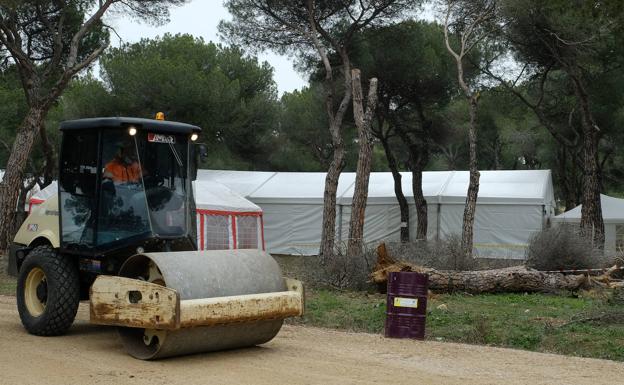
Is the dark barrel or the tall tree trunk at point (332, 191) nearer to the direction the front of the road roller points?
the dark barrel

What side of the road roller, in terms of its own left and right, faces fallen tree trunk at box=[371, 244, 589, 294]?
left

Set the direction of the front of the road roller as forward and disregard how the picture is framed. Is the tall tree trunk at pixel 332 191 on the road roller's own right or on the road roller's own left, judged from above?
on the road roller's own left

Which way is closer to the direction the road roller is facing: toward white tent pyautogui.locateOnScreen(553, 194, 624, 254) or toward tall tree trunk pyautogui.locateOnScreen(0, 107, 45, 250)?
the white tent

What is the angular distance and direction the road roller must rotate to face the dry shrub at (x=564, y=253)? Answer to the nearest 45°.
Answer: approximately 90° to its left

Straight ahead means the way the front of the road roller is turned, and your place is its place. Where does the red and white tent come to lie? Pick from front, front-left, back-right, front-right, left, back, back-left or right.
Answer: back-left

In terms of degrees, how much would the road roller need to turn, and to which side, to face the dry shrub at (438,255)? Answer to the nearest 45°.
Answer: approximately 90° to its left

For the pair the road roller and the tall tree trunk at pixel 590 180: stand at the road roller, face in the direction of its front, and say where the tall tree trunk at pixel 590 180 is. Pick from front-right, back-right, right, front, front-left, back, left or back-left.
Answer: left

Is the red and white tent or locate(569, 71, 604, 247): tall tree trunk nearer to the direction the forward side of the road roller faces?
the tall tree trunk

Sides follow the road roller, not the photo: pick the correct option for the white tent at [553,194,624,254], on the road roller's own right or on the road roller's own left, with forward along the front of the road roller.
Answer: on the road roller's own left

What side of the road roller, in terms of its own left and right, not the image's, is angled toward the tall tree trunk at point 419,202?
left

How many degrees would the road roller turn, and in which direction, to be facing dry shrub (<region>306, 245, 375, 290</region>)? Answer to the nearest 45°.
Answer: approximately 90° to its left

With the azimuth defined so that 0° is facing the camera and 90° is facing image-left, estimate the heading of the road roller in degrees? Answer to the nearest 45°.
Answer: approximately 315°
